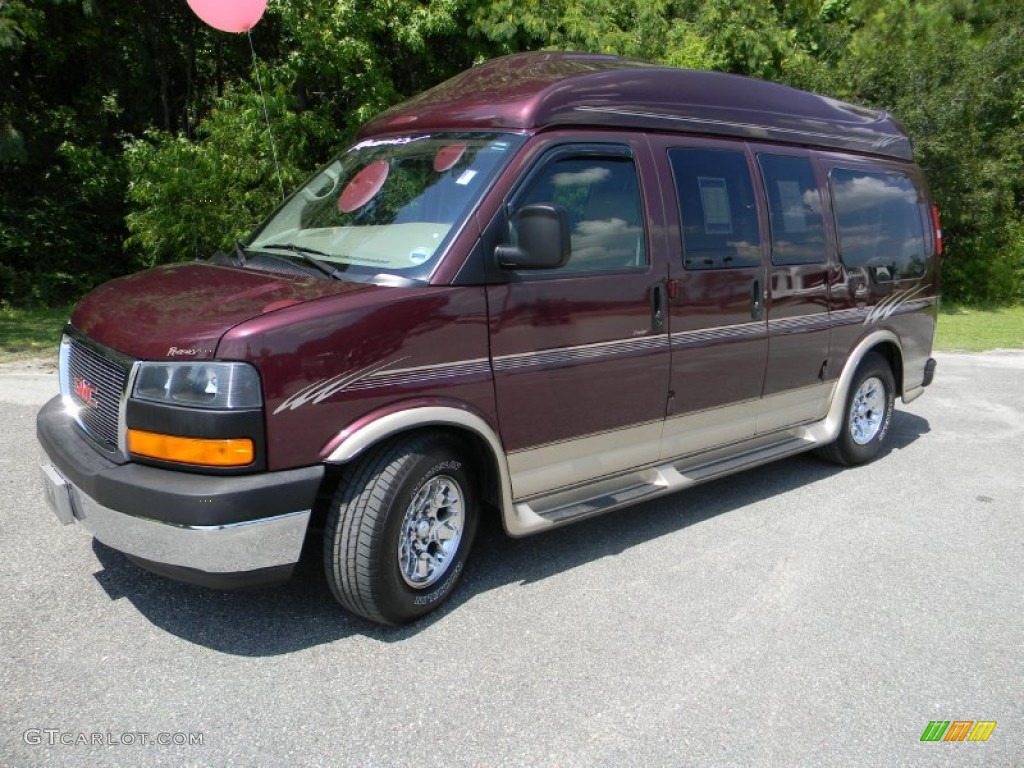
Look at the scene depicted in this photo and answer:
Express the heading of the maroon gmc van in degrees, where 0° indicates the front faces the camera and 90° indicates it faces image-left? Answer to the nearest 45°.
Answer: approximately 45°

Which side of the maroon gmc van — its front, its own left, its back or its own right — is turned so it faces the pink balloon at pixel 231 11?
right
